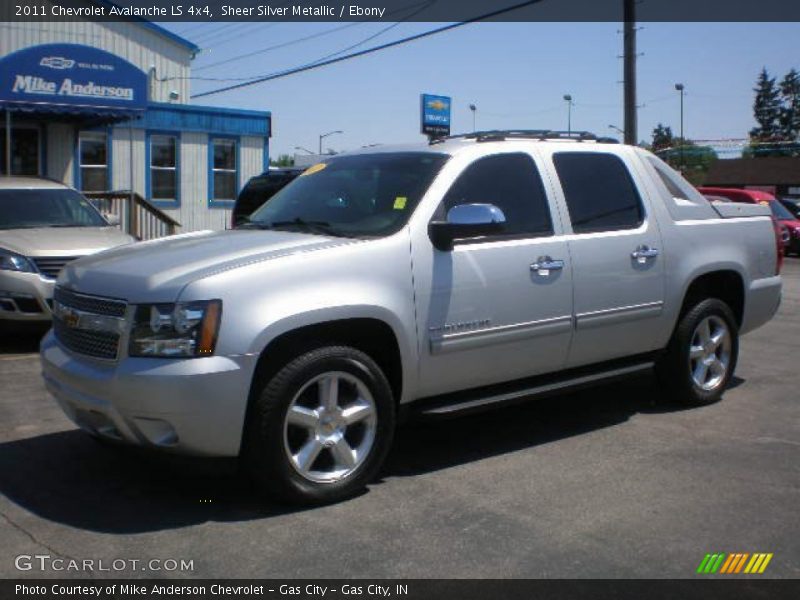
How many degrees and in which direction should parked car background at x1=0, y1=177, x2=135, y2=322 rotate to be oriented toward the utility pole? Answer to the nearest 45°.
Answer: approximately 90° to its left

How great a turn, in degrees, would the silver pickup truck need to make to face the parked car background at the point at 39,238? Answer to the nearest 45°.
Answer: approximately 90° to its right

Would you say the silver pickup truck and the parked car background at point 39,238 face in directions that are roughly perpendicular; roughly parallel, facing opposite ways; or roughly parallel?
roughly perpendicular

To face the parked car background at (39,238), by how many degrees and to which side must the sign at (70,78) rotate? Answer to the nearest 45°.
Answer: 0° — it already faces it

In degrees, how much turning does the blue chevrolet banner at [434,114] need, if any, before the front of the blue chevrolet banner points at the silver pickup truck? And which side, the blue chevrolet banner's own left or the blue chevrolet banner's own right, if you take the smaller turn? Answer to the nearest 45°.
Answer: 0° — it already faces it

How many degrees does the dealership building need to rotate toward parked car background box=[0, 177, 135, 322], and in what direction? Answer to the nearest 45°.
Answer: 0° — it already faces it

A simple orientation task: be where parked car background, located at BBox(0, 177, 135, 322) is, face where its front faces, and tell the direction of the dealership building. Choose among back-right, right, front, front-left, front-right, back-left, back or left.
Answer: back-left

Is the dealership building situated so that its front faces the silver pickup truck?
yes

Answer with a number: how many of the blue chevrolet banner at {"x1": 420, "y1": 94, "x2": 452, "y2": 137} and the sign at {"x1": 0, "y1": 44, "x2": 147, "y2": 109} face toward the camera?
2

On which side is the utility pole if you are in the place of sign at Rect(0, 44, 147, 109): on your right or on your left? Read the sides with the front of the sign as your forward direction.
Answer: on your left
